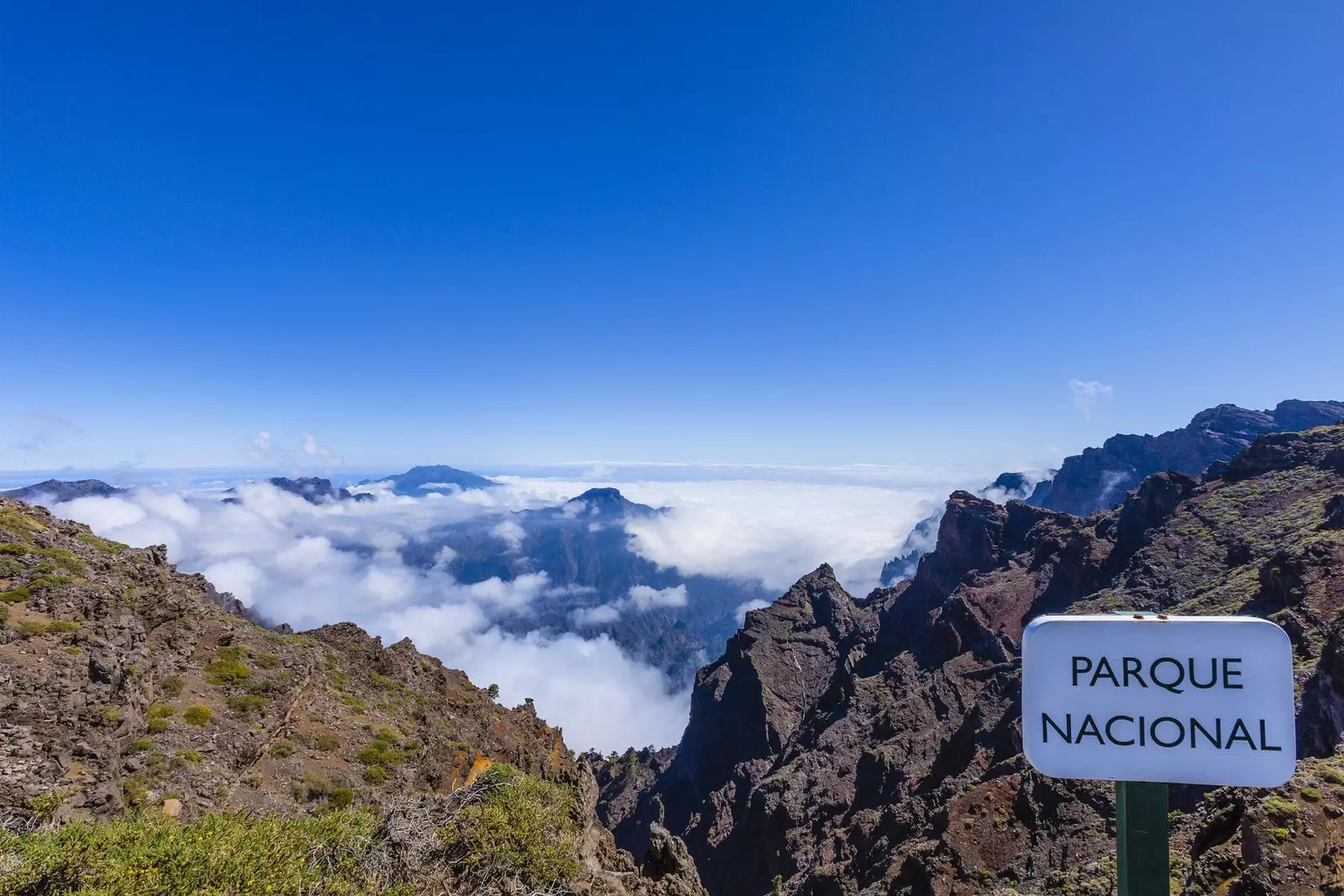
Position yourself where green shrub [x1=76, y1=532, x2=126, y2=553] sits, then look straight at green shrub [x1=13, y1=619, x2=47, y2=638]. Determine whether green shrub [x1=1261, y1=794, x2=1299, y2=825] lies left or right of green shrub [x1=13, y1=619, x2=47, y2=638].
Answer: left

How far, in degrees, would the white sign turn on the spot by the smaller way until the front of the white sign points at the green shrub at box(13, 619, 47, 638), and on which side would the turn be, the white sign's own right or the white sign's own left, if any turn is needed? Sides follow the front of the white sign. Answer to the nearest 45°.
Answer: approximately 90° to the white sign's own right

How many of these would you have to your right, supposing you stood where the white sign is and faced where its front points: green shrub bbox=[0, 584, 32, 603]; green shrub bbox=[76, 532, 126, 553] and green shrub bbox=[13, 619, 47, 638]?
3

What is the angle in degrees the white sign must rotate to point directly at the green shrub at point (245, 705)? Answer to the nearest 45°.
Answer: approximately 90° to its right

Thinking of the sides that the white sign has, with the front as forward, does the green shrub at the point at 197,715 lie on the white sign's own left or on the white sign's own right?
on the white sign's own right

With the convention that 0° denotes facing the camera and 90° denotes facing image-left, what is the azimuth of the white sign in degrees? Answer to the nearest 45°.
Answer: approximately 0°

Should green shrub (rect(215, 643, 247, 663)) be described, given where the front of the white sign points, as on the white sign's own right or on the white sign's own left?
on the white sign's own right
